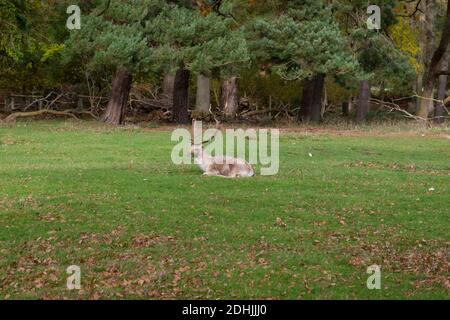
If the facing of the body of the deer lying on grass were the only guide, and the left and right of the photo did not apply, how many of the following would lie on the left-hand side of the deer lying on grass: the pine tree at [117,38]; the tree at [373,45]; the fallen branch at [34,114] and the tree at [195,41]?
0

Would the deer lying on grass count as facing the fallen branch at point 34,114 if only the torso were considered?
no

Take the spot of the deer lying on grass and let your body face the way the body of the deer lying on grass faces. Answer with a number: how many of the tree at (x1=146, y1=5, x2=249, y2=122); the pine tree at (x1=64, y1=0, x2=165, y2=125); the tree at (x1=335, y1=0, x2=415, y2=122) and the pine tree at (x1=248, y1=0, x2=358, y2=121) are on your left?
0

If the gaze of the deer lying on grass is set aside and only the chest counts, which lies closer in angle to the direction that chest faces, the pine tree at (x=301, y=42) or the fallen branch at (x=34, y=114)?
the fallen branch

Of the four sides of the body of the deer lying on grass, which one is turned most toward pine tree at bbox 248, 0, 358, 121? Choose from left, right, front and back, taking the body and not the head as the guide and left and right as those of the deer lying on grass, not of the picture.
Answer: right

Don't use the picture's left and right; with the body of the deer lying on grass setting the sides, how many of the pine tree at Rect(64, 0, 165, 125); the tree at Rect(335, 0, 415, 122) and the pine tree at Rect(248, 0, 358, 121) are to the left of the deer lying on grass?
0

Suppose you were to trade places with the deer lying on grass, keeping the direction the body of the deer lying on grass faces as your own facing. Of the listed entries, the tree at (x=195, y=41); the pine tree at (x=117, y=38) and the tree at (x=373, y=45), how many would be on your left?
0

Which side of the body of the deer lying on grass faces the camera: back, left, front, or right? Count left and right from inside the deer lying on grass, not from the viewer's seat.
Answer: left

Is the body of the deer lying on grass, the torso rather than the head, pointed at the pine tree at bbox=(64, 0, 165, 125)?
no

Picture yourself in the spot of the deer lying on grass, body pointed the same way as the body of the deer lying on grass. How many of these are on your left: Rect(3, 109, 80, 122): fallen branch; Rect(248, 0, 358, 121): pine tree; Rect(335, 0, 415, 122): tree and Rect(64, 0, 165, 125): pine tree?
0

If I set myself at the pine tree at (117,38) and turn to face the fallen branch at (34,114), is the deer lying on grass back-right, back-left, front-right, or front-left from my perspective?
back-left

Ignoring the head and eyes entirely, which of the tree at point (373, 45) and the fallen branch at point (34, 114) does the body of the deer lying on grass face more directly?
the fallen branch

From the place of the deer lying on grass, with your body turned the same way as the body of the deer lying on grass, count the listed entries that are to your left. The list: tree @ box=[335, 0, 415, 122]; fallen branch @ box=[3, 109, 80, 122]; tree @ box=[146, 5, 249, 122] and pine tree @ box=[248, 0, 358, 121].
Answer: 0

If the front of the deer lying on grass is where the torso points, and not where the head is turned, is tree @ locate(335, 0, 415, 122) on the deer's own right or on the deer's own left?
on the deer's own right

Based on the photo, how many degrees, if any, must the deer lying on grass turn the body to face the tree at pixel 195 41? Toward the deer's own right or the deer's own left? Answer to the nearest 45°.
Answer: approximately 90° to the deer's own right
